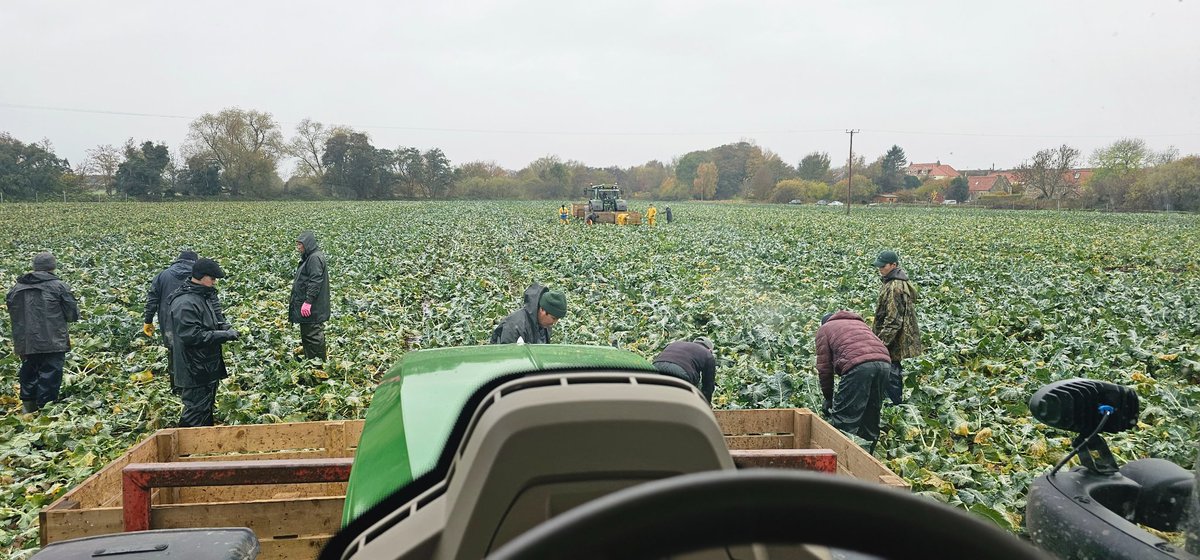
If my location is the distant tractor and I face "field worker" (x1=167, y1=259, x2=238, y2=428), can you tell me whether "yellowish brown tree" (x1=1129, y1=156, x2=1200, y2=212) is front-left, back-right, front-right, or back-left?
back-left

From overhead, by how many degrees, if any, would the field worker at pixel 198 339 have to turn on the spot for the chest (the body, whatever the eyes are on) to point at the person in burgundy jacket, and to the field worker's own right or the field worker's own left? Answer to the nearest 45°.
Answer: approximately 45° to the field worker's own right

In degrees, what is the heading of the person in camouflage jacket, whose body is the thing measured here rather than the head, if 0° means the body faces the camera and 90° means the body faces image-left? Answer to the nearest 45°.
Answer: approximately 90°

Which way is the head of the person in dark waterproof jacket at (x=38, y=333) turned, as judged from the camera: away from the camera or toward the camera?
away from the camera

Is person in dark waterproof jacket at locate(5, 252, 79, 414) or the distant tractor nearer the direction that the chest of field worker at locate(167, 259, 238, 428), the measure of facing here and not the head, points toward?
the distant tractor

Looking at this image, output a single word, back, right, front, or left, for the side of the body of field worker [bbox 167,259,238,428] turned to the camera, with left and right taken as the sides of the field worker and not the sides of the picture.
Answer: right

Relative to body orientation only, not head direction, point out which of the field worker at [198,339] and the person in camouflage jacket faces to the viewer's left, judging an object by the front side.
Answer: the person in camouflage jacket

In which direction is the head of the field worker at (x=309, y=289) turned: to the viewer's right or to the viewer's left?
to the viewer's left

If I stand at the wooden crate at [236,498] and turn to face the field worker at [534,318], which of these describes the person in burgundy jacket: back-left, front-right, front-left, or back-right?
front-right

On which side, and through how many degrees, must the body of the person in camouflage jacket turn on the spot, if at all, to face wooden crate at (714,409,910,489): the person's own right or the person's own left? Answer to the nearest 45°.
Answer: approximately 90° to the person's own left

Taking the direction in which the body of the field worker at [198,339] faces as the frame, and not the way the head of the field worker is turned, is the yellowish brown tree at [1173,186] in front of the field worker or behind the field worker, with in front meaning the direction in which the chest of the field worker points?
in front

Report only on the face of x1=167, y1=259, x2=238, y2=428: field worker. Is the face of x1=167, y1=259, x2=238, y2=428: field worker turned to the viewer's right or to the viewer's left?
to the viewer's right
